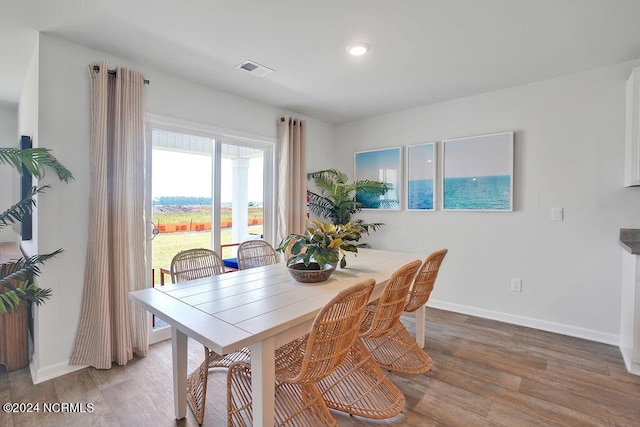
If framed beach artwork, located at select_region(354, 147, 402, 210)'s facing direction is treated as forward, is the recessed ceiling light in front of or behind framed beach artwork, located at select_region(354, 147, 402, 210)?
in front

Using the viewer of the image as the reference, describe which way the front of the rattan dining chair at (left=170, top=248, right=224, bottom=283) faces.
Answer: facing the viewer and to the right of the viewer

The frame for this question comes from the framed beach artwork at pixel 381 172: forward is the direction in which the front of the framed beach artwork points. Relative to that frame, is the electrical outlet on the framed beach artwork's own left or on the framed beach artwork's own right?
on the framed beach artwork's own left

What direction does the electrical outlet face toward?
toward the camera

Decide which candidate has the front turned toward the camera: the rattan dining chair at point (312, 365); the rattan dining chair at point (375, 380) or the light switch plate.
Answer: the light switch plate

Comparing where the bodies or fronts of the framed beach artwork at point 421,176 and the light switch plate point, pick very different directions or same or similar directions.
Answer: same or similar directions

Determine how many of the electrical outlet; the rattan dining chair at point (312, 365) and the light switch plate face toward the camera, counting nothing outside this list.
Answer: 2

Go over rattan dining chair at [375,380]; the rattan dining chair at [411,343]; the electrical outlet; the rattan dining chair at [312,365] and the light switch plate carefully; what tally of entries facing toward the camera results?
2

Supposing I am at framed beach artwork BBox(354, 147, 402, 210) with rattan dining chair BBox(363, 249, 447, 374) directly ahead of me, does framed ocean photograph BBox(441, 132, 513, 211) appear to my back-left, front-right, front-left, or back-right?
front-left

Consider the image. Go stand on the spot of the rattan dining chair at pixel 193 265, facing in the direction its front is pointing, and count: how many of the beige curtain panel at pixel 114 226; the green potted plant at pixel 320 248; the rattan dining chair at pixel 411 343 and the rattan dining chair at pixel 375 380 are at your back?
1

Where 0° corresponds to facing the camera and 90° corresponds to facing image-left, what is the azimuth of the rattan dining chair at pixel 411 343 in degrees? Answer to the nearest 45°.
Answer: approximately 135°

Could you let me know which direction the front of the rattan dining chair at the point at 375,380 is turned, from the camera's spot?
facing away from the viewer and to the left of the viewer

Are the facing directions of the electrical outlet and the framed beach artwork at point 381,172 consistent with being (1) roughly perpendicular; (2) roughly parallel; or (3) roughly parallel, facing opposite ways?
roughly parallel

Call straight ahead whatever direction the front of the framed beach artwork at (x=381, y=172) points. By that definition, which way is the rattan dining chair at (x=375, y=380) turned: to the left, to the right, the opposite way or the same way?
to the right

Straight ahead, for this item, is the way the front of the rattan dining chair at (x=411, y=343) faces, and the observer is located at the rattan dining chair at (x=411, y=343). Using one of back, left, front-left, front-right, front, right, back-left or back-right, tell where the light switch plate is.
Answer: right
